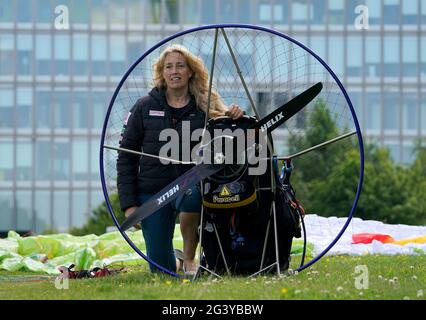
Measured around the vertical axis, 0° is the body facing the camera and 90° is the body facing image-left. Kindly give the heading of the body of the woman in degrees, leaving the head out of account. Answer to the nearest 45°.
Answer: approximately 0°

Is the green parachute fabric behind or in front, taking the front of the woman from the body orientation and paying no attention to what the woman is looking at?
behind
